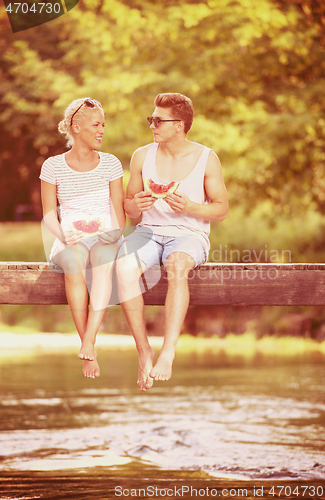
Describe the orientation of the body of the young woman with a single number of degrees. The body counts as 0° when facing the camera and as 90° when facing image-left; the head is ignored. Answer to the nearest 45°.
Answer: approximately 0°
